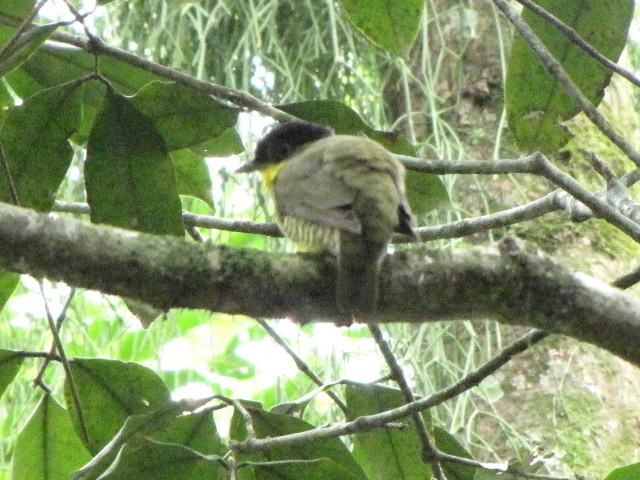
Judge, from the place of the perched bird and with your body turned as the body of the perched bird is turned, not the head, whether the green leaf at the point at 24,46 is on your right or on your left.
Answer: on your left

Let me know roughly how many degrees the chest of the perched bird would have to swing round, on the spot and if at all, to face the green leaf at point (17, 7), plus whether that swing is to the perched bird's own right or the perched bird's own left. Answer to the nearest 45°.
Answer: approximately 45° to the perched bird's own left

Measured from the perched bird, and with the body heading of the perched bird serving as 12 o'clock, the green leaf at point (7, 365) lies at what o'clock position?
The green leaf is roughly at 11 o'clock from the perched bird.

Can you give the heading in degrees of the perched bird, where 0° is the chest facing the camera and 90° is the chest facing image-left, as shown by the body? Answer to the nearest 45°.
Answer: approximately 135°
